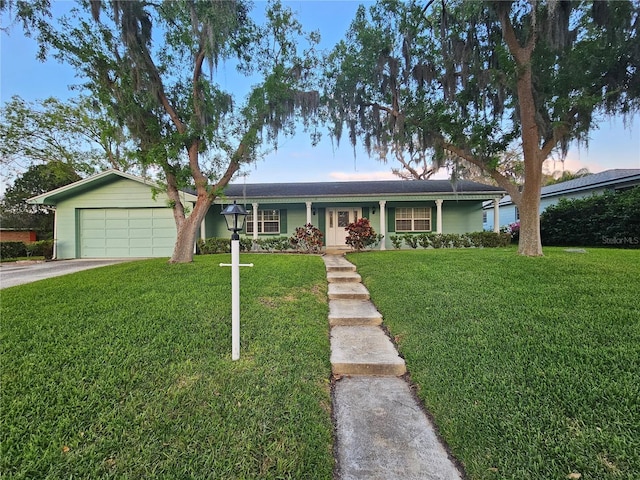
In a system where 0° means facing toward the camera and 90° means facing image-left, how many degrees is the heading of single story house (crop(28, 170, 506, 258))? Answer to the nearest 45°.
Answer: approximately 0°

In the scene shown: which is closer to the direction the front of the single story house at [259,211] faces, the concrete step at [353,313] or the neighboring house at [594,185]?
the concrete step

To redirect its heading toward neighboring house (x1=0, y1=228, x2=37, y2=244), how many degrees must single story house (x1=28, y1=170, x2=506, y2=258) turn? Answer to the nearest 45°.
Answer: approximately 135° to its right

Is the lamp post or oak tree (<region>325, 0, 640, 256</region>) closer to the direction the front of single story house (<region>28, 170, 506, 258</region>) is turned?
the lamp post

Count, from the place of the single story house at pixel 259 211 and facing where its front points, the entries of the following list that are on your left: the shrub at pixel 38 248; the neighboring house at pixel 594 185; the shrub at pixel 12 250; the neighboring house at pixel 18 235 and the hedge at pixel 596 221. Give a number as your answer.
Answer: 2

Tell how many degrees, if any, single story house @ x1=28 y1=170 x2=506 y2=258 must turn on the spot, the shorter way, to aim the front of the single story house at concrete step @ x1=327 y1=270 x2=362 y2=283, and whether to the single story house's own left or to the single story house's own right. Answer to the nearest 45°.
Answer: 0° — it already faces it

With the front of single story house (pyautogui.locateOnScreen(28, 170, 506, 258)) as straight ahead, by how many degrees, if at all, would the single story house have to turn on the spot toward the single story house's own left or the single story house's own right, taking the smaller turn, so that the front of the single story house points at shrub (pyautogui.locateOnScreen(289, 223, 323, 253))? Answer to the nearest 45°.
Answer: approximately 45° to the single story house's own left

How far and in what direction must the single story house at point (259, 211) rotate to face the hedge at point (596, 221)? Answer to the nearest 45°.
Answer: approximately 90° to its left

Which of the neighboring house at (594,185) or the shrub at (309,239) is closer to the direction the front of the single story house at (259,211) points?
the shrub

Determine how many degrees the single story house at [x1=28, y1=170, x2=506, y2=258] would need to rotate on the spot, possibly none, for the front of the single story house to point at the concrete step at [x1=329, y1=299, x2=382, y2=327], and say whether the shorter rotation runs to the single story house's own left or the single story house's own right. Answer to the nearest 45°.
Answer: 0° — it already faces it

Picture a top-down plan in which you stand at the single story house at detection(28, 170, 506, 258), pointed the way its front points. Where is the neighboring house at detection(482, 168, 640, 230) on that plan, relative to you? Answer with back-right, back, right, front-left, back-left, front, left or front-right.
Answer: left

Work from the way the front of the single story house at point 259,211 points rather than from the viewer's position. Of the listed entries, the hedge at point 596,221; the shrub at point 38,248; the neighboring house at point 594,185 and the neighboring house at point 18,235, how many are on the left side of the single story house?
2

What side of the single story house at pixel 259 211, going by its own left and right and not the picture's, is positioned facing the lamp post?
front
